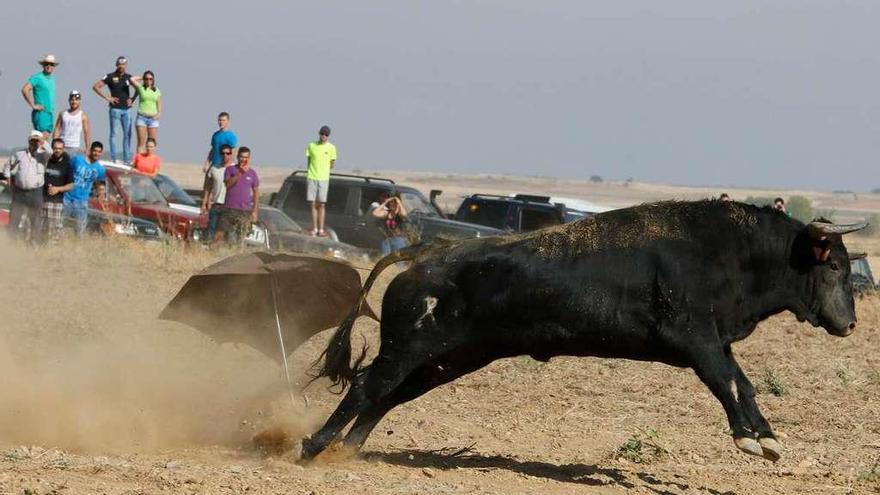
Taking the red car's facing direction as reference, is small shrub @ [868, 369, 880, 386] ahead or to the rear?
ahead

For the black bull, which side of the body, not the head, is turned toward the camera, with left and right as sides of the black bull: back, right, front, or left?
right

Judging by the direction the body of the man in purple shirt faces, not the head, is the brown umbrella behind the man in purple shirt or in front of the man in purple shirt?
in front

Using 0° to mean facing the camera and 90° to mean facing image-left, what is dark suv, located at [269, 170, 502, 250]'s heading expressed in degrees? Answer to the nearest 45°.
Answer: approximately 270°

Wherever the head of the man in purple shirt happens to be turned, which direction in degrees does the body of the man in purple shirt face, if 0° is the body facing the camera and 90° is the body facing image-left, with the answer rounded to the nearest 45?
approximately 0°
